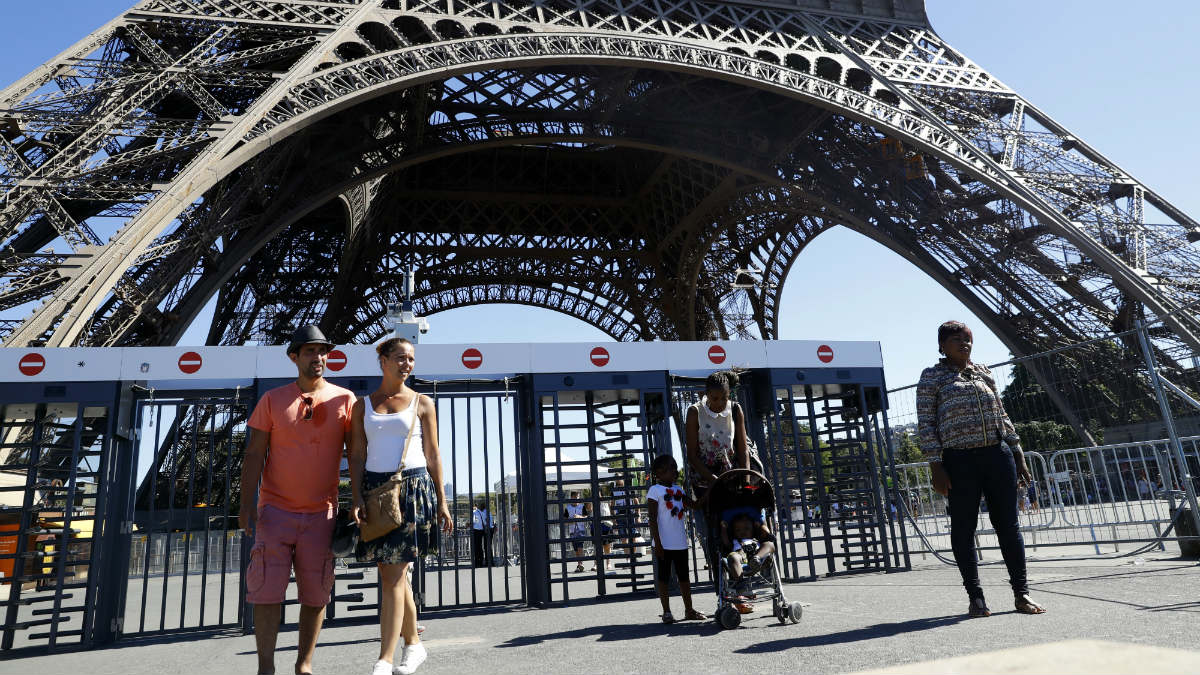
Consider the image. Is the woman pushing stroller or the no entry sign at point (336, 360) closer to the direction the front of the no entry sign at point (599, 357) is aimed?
the woman pushing stroller

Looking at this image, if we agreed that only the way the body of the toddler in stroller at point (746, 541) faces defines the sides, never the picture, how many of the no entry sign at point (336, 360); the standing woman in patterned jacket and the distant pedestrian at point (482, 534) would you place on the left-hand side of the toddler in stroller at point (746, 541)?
1

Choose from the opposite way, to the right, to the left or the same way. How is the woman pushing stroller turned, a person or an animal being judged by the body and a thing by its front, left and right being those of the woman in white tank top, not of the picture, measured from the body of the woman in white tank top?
the same way

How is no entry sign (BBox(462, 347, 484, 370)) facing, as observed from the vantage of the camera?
facing the viewer

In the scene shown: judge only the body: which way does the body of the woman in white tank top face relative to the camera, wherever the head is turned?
toward the camera

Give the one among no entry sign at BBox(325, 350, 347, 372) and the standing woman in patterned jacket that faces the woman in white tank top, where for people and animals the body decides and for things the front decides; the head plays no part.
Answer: the no entry sign

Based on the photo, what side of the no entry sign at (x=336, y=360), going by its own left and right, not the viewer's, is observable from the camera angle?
front

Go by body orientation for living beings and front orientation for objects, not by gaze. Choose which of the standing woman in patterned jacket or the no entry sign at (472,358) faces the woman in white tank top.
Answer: the no entry sign

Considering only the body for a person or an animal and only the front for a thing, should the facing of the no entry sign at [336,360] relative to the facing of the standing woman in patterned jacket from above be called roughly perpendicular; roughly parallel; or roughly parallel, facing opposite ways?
roughly parallel

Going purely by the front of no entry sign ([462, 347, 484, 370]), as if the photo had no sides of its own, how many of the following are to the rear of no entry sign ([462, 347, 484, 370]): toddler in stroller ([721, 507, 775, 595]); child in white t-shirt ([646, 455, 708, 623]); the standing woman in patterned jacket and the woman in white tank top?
0

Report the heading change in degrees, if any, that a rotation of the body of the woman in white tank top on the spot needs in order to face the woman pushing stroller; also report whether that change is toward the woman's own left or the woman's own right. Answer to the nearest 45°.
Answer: approximately 135° to the woman's own left

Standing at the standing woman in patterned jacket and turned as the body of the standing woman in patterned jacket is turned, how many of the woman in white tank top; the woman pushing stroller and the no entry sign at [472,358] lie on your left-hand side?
0

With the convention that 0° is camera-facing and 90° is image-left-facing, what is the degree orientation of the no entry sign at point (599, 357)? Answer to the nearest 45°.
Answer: approximately 0°

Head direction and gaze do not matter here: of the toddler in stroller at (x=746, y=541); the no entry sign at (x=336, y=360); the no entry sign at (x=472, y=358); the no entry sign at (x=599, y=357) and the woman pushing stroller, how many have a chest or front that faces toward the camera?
5

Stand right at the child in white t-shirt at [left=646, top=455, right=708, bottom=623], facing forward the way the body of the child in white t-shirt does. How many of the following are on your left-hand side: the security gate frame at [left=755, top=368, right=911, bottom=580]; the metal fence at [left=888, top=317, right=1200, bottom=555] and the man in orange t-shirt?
2

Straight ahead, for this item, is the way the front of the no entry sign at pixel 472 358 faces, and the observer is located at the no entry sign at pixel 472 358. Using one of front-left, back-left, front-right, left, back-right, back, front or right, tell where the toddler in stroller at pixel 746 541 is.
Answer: front-left

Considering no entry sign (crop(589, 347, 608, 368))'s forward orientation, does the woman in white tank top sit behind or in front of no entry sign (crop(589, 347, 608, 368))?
in front

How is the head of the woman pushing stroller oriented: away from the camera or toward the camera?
toward the camera

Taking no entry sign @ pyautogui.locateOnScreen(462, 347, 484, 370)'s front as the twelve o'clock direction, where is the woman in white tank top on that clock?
The woman in white tank top is roughly at 12 o'clock from the no entry sign.

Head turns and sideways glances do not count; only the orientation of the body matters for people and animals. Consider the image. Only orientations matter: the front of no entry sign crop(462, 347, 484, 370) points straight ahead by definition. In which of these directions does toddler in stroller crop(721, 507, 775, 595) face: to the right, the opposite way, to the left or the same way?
the same way

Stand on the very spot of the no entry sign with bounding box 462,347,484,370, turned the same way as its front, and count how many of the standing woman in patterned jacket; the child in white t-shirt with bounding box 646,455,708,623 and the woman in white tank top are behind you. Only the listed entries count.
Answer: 0

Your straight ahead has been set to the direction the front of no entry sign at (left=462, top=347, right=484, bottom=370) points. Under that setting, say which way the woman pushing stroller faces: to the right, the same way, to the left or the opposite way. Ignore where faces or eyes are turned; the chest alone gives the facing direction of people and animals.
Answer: the same way

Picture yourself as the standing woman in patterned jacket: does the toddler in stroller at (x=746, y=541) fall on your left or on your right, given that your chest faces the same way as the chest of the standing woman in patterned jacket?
on your right

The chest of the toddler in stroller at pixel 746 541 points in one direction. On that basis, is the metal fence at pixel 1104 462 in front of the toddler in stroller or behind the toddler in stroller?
behind
